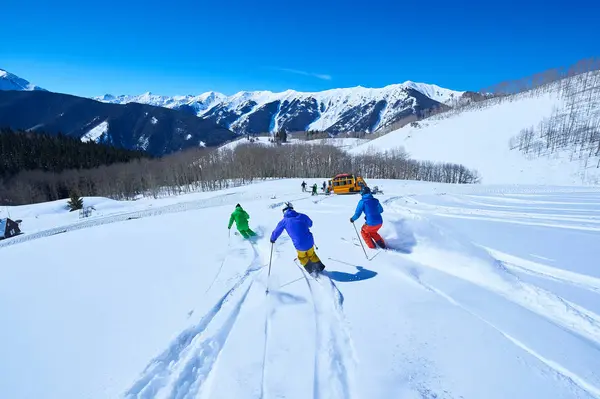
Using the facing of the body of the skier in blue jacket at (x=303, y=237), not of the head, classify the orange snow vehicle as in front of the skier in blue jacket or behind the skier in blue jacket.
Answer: in front

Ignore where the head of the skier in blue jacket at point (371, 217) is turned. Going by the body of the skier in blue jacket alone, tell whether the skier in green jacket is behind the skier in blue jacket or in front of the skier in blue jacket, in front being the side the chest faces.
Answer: in front

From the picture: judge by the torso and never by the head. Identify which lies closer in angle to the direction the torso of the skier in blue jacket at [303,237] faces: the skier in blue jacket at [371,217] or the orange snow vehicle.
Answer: the orange snow vehicle

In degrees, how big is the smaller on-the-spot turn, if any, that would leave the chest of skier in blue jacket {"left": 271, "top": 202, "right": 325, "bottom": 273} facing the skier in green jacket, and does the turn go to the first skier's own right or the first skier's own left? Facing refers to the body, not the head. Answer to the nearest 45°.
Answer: approximately 45° to the first skier's own left

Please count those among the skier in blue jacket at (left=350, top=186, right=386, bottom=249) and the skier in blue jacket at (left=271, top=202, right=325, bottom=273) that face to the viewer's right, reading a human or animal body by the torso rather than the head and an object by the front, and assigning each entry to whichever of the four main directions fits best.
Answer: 0

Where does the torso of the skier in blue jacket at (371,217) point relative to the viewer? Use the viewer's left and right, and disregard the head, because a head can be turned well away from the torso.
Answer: facing away from the viewer and to the left of the viewer

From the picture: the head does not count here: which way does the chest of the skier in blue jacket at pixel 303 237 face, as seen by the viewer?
away from the camera

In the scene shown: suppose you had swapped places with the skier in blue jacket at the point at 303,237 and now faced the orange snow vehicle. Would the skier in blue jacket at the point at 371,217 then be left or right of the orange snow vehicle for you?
right

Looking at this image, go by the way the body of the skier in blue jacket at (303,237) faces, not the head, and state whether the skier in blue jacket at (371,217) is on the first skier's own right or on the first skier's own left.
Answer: on the first skier's own right
